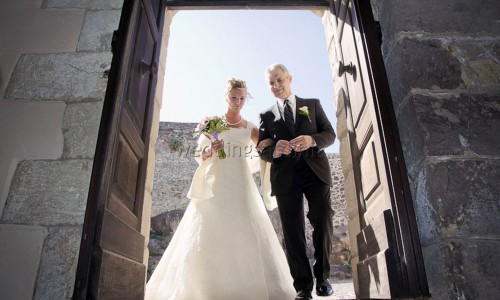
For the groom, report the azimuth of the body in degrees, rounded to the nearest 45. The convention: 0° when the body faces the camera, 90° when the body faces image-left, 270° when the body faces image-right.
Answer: approximately 0°

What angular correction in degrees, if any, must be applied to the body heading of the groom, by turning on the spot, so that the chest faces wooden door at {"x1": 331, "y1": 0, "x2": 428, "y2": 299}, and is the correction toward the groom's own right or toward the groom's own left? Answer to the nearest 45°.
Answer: approximately 45° to the groom's own left

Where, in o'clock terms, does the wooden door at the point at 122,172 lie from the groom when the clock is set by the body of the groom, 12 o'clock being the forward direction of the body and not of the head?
The wooden door is roughly at 2 o'clock from the groom.
